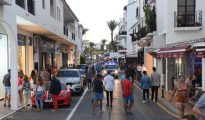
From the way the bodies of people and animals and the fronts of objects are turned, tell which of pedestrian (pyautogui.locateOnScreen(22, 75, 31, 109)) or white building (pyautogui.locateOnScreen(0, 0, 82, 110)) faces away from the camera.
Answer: the pedestrian

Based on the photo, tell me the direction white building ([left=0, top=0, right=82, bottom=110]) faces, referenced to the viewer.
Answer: facing the viewer and to the right of the viewer

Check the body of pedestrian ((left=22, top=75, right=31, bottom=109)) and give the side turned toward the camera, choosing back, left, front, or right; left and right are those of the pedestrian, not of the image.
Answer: back

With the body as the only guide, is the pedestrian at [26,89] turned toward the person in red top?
no

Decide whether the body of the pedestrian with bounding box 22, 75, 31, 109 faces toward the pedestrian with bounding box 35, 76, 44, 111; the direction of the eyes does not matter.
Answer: no

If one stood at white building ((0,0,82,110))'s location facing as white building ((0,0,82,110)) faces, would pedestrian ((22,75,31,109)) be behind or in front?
in front
